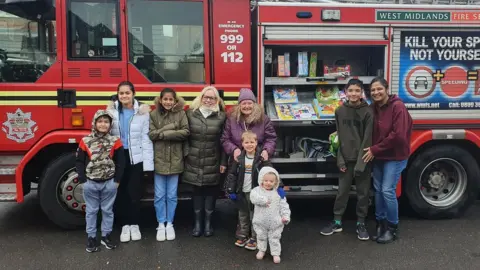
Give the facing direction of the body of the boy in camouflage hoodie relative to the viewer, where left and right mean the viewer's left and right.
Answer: facing the viewer

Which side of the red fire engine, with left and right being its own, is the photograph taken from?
left

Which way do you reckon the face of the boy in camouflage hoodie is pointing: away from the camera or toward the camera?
toward the camera

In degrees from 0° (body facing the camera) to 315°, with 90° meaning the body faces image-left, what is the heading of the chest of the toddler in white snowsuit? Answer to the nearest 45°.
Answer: approximately 0°

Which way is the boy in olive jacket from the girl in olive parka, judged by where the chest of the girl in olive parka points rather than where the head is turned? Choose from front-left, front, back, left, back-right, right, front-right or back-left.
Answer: left

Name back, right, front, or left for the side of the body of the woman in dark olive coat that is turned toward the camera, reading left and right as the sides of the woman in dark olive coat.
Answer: front

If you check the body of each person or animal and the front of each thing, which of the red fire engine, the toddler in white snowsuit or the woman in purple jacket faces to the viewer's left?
the red fire engine

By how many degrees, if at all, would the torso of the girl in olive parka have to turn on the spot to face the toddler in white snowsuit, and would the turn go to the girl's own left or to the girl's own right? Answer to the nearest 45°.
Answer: approximately 45° to the girl's own left

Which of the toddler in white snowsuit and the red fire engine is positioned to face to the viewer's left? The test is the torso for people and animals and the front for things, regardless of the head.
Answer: the red fire engine

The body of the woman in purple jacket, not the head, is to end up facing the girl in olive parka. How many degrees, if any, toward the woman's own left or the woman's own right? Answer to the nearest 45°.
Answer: approximately 90° to the woman's own right

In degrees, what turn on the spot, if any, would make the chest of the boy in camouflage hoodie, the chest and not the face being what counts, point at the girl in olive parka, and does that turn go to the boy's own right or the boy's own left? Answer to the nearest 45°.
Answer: approximately 90° to the boy's own left

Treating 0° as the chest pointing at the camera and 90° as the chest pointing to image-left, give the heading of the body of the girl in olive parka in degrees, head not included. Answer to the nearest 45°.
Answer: approximately 0°
